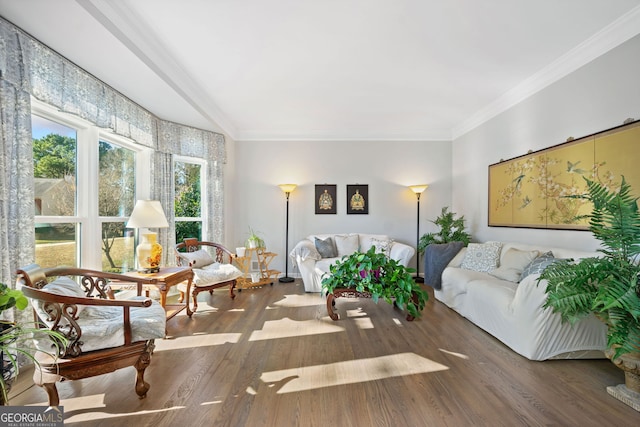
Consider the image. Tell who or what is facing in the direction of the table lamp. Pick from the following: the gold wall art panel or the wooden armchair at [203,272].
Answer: the gold wall art panel

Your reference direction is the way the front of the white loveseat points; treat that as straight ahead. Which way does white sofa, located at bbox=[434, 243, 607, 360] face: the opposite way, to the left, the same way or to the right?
to the right

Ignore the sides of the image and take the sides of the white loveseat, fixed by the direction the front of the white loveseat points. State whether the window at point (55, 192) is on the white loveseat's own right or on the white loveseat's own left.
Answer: on the white loveseat's own right

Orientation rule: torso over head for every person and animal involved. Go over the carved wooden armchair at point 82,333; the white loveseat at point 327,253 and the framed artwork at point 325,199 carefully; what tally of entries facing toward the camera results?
2

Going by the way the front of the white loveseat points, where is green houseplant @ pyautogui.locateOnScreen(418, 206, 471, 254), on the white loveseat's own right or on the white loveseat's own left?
on the white loveseat's own left

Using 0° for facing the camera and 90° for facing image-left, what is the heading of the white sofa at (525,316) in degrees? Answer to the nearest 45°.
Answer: approximately 45°

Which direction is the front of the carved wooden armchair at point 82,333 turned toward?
to the viewer's right

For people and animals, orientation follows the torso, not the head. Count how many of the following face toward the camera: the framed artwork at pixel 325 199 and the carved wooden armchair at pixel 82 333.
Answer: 1

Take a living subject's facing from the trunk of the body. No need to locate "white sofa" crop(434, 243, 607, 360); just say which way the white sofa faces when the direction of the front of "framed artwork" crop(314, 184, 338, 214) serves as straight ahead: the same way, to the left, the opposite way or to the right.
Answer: to the right

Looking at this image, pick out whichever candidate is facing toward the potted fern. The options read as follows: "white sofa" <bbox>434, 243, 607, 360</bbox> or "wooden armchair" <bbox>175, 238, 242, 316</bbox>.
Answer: the wooden armchair

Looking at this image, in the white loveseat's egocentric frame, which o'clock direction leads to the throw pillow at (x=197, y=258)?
The throw pillow is roughly at 2 o'clock from the white loveseat.

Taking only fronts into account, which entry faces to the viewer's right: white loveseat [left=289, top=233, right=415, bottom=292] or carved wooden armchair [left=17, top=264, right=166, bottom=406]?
the carved wooden armchair
